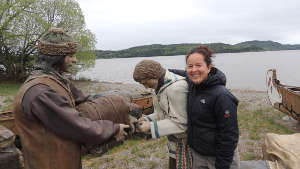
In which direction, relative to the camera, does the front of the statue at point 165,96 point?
to the viewer's left

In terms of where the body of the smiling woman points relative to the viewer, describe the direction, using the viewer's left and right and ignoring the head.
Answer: facing the viewer and to the left of the viewer

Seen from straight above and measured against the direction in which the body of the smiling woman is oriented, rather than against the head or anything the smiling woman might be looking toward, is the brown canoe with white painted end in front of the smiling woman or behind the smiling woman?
behind

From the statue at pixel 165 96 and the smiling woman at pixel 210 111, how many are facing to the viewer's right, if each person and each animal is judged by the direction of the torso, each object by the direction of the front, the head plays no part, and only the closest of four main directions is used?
0
